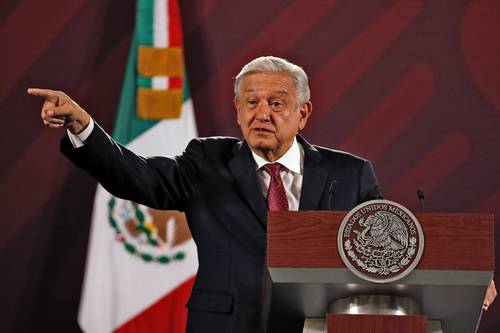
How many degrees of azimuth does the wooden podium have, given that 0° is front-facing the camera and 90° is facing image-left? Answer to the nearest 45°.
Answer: approximately 0°

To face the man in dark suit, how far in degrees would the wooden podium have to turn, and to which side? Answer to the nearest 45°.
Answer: approximately 135° to its right

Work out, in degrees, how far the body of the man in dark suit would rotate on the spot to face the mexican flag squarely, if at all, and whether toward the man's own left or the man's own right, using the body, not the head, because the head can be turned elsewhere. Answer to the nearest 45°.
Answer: approximately 180°

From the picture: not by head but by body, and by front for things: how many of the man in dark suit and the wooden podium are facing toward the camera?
2
